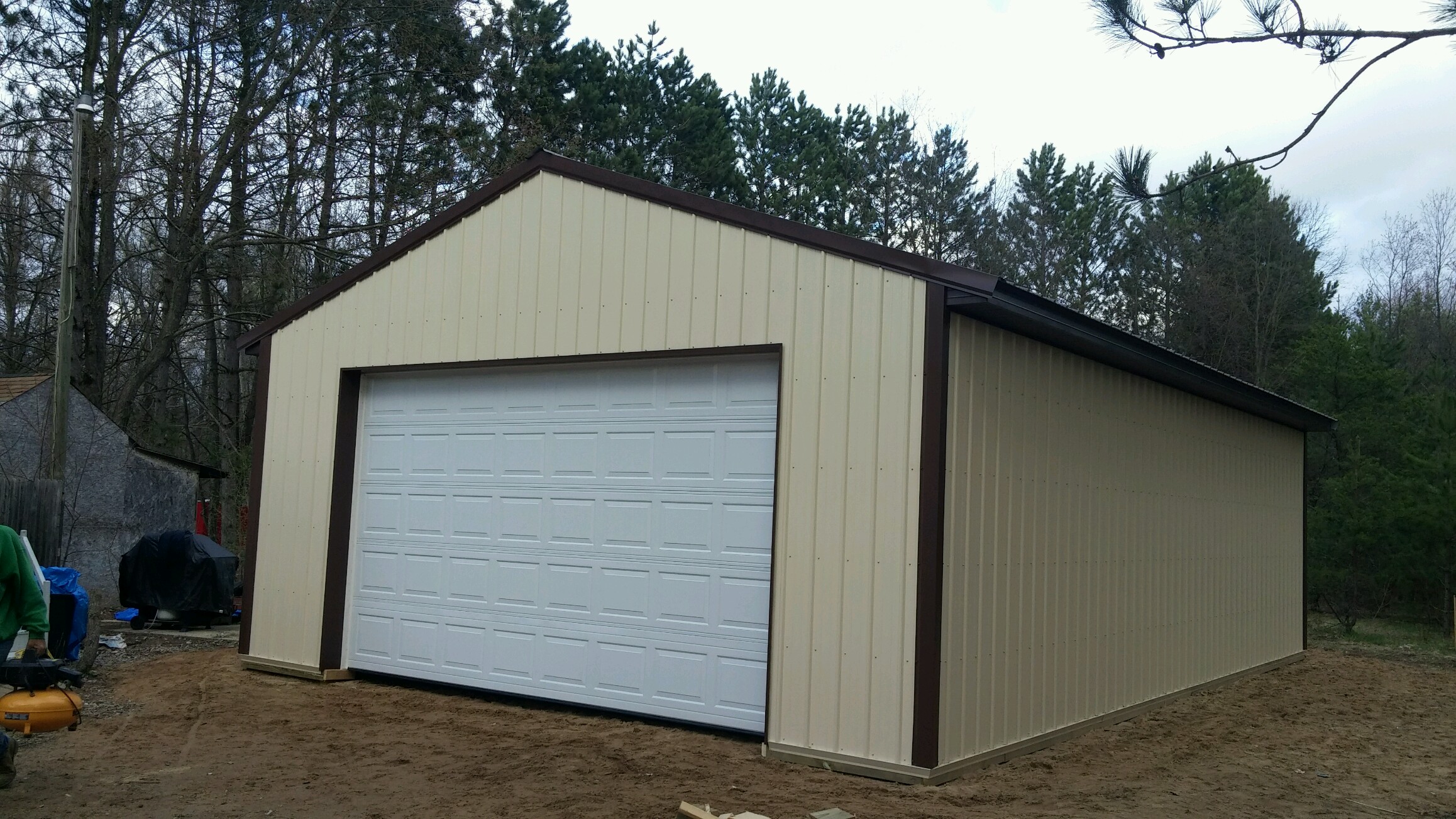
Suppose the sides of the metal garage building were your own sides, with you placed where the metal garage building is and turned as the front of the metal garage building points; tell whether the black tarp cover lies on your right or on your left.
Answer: on your right

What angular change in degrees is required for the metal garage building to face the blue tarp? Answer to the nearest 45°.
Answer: approximately 45° to its right

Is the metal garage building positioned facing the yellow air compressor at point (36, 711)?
yes

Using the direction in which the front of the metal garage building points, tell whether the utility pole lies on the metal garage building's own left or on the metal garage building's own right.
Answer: on the metal garage building's own right

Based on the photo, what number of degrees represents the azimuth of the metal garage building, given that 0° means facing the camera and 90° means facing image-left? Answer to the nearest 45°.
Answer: approximately 45°

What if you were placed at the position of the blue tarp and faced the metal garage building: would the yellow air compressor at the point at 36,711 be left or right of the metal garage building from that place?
right
